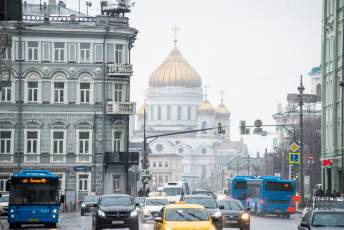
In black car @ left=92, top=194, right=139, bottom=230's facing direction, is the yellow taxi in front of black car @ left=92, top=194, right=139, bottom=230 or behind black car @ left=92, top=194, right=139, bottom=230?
in front

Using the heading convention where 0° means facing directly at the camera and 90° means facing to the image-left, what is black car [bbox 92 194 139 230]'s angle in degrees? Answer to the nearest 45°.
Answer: approximately 0°
